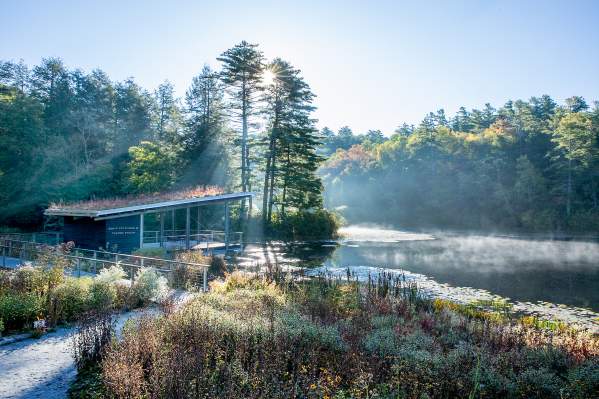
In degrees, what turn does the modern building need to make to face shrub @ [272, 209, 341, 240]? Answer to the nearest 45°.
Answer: approximately 90° to its left

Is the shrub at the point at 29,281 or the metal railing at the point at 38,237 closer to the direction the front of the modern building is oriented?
the shrub

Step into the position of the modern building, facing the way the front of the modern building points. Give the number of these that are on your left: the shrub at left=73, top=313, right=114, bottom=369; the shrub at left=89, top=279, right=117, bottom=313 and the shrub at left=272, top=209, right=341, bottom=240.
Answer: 1

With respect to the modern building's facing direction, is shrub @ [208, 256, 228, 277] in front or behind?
in front

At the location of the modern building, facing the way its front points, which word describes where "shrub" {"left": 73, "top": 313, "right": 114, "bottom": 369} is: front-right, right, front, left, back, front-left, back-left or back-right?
front-right

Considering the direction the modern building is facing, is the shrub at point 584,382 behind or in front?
in front

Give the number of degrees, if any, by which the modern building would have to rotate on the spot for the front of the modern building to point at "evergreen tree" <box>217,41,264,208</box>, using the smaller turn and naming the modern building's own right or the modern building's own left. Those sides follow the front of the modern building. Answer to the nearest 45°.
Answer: approximately 90° to the modern building's own left

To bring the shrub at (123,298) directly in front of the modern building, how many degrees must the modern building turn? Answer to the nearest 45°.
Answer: approximately 45° to its right

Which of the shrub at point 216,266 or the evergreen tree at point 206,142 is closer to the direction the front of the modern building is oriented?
the shrub

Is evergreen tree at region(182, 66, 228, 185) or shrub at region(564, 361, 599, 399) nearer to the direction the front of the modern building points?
the shrub

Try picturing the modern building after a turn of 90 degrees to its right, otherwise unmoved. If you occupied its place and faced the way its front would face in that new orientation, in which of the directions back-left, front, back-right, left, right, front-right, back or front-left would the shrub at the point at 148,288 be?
front-left

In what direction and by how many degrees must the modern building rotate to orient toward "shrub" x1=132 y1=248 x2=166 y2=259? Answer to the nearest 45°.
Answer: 0° — it already faces it
